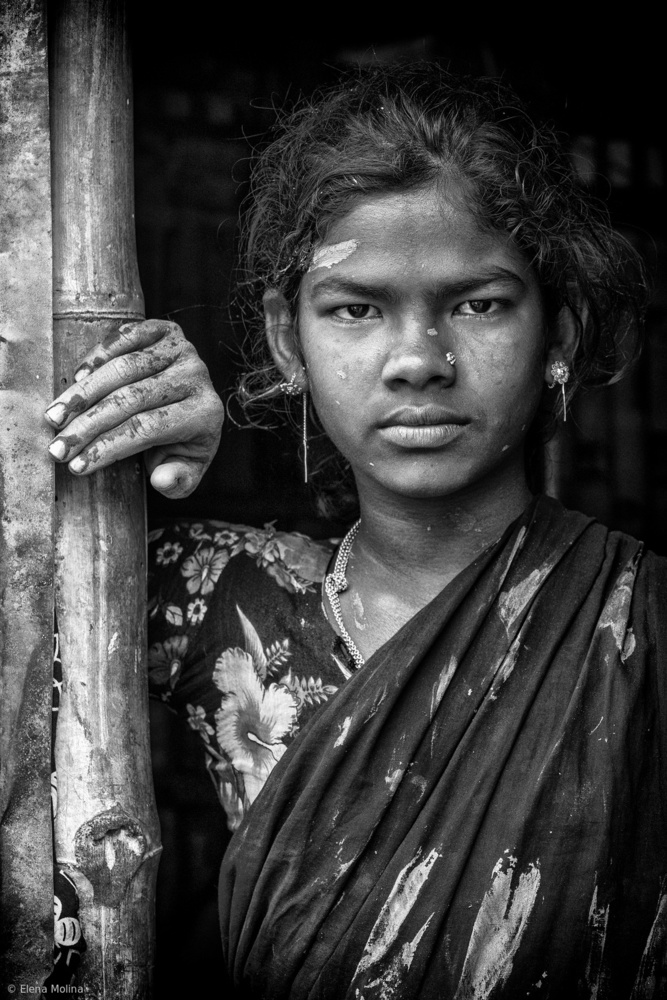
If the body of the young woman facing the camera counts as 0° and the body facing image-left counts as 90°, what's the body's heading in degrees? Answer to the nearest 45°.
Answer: approximately 0°
